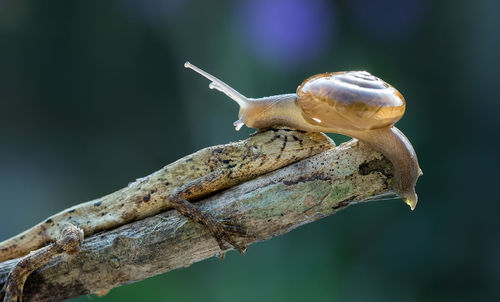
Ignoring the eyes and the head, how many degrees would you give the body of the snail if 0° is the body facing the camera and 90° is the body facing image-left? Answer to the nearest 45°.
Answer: approximately 90°
